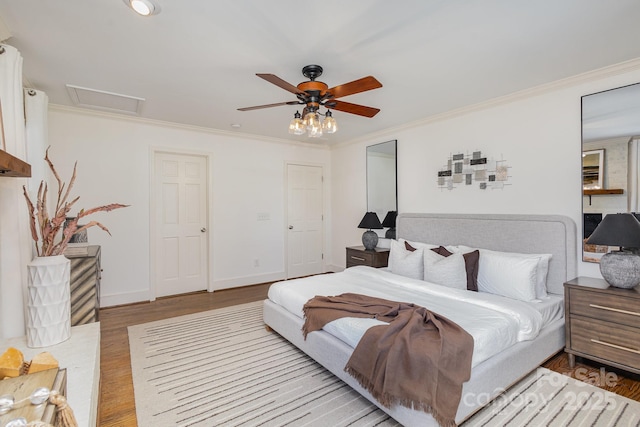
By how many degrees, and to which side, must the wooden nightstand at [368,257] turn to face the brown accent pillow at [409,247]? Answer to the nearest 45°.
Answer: approximately 90° to its left

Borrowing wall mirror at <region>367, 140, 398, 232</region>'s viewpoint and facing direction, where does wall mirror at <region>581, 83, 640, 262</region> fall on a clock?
wall mirror at <region>581, 83, 640, 262</region> is roughly at 9 o'clock from wall mirror at <region>367, 140, 398, 232</region>.

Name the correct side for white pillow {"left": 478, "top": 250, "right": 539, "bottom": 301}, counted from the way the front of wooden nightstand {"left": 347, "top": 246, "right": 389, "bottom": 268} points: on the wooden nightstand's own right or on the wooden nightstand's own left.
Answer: on the wooden nightstand's own left

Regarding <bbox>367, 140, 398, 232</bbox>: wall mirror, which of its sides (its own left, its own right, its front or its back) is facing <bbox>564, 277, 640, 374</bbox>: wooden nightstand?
left

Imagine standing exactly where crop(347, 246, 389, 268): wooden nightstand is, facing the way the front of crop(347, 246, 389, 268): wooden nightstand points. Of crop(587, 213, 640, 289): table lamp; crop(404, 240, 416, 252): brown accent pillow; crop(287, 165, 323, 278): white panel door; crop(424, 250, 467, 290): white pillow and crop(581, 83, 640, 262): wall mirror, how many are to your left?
4

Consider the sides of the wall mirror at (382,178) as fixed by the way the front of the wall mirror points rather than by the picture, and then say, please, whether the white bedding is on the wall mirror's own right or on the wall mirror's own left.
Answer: on the wall mirror's own left

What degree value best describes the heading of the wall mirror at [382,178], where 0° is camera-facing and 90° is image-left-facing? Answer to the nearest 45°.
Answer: approximately 45°

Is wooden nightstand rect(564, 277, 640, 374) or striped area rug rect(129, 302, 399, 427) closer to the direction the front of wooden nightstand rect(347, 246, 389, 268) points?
the striped area rug

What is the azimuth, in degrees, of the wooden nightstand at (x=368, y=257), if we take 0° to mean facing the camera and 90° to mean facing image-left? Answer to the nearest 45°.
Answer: approximately 45°
